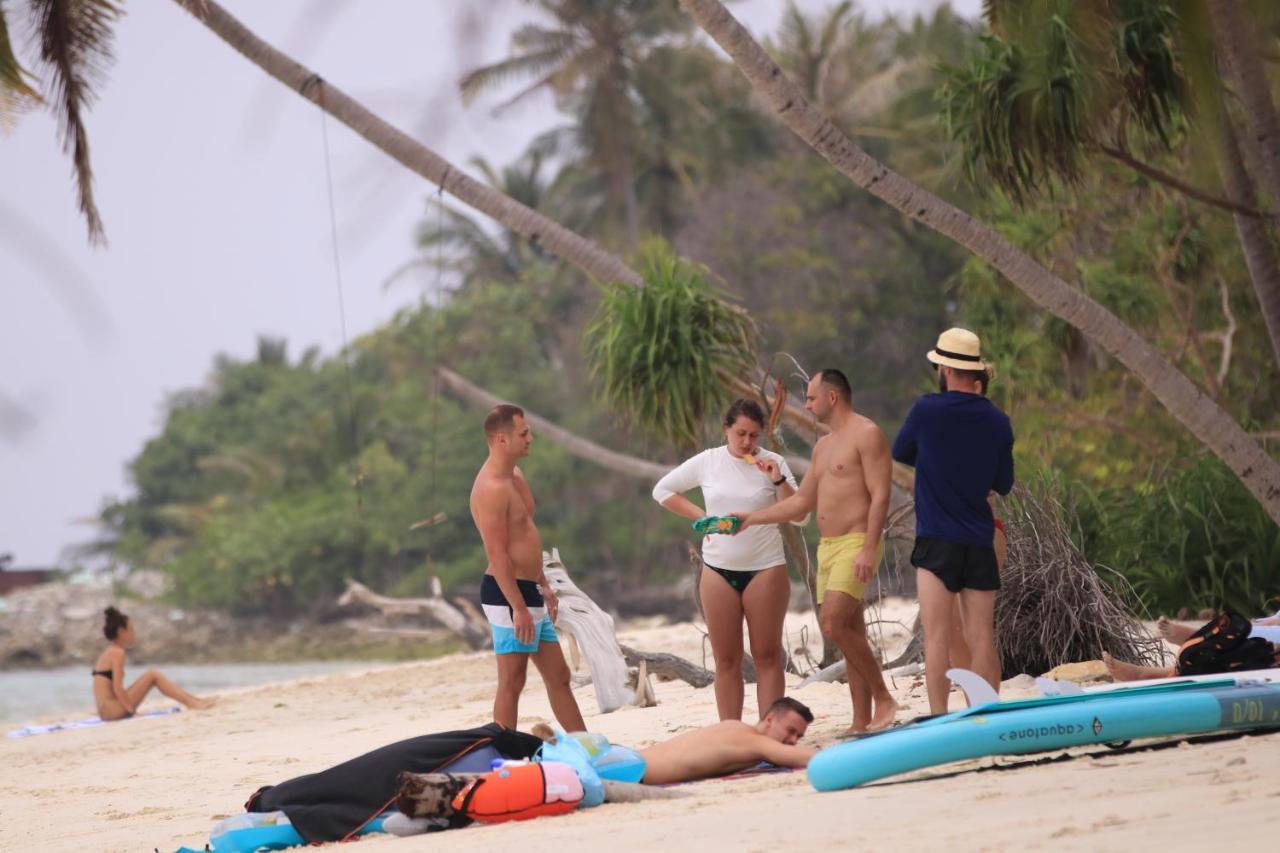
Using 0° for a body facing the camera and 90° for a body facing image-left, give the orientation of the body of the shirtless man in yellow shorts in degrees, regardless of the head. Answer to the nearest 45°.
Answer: approximately 45°

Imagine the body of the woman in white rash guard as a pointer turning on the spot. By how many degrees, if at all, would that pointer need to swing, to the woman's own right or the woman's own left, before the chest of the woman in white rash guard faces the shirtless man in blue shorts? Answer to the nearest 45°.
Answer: approximately 90° to the woman's own right

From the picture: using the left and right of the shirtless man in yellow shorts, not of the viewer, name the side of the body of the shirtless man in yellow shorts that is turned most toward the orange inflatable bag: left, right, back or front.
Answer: front

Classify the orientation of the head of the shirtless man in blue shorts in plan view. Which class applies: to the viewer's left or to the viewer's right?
to the viewer's right

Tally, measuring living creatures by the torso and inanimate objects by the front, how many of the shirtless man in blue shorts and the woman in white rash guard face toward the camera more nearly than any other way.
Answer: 1

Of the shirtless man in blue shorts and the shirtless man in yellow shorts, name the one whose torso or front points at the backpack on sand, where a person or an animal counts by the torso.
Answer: the shirtless man in blue shorts

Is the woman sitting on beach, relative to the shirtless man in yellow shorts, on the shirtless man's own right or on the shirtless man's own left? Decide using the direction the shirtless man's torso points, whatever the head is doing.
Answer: on the shirtless man's own right

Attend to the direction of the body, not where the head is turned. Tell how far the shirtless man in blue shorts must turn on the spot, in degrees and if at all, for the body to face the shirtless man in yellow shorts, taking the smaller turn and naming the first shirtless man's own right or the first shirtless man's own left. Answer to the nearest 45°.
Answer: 0° — they already face them

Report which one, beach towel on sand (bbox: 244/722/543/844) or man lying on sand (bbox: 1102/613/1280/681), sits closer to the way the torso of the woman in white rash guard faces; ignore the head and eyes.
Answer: the beach towel on sand

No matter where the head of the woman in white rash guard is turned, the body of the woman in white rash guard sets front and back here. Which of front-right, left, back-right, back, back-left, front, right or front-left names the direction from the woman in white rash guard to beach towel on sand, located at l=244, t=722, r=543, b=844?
front-right

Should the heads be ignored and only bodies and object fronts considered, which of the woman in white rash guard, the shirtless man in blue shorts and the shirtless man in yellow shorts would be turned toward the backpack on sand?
the shirtless man in blue shorts

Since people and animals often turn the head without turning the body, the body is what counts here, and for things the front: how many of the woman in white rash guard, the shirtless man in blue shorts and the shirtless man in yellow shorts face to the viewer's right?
1

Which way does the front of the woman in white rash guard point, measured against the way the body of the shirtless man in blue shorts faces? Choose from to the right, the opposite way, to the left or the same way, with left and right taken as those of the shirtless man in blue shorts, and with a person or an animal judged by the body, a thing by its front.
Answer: to the right

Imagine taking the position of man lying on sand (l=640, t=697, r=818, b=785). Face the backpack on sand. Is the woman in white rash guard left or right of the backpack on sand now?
left

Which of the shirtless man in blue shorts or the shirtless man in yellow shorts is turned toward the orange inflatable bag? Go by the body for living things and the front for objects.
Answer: the shirtless man in yellow shorts
